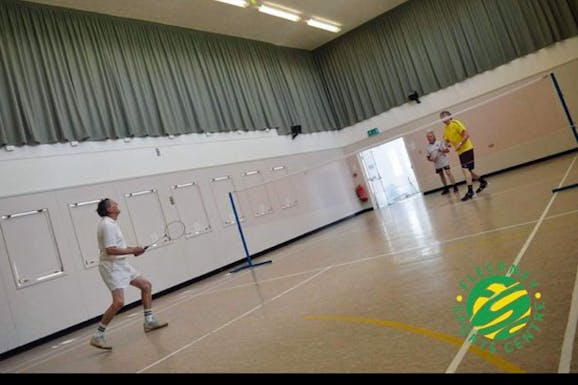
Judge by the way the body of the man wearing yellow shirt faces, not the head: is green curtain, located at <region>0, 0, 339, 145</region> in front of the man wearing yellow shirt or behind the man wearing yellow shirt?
in front

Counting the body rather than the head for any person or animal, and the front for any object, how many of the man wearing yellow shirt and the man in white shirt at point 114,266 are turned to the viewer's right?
1

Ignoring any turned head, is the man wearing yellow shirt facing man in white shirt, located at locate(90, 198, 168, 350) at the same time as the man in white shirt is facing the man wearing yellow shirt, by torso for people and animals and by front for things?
yes

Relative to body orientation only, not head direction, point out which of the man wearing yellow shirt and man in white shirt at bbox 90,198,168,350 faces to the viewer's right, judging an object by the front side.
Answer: the man in white shirt

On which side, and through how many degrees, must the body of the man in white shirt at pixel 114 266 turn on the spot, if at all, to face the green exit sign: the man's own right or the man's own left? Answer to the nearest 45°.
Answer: approximately 45° to the man's own left

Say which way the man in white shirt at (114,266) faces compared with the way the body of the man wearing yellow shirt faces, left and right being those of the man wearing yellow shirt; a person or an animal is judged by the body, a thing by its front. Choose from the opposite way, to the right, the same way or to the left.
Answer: the opposite way

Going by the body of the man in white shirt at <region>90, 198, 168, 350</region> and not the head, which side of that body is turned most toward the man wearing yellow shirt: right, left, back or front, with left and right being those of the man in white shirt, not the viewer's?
front

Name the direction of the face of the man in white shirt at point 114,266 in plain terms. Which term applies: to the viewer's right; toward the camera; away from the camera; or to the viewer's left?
to the viewer's right

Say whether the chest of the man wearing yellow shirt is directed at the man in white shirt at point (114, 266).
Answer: yes

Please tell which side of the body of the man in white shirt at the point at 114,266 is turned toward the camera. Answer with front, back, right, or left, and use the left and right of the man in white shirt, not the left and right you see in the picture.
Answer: right

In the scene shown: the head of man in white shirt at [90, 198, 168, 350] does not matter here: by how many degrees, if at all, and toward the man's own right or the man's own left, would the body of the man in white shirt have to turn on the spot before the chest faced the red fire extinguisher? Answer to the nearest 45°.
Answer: approximately 45° to the man's own left
